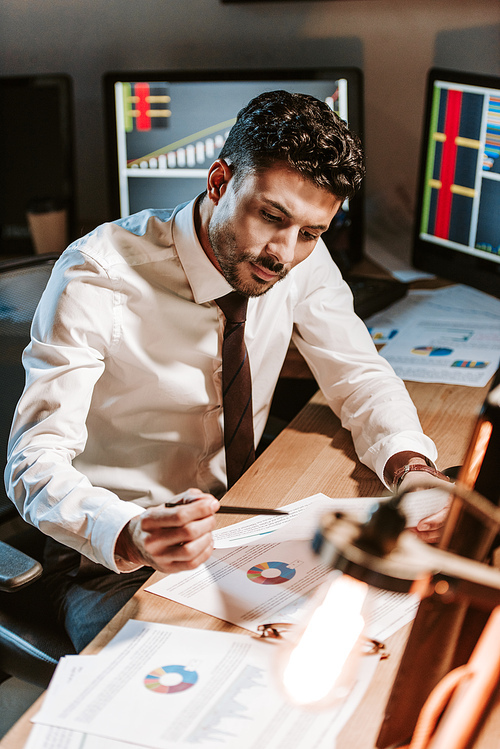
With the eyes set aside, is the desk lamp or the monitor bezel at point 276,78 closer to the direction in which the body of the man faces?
the desk lamp

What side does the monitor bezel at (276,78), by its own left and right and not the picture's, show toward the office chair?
front

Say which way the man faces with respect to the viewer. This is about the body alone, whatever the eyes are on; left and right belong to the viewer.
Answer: facing the viewer and to the right of the viewer

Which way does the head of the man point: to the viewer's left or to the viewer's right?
to the viewer's right

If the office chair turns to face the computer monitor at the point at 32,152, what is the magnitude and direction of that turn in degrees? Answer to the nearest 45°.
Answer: approximately 135° to its left

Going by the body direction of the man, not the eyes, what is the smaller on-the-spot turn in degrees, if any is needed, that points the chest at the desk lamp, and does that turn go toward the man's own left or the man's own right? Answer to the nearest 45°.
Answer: approximately 45° to the man's own right

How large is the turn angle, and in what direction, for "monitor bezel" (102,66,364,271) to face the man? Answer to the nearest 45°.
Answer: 0° — it already faces them

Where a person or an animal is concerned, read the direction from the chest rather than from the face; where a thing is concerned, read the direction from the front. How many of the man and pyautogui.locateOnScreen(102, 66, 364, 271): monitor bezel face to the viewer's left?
0

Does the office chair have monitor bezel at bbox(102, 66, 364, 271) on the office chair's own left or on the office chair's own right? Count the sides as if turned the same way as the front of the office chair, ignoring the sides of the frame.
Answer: on the office chair's own left

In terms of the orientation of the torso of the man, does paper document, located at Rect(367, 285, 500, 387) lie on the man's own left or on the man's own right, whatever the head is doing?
on the man's own left

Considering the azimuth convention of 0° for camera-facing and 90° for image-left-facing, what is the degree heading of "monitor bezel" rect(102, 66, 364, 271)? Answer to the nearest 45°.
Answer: approximately 0°
